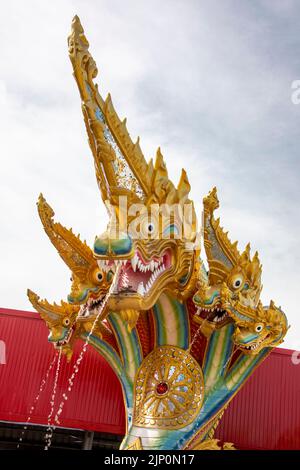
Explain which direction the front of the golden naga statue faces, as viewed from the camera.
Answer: facing the viewer and to the left of the viewer
